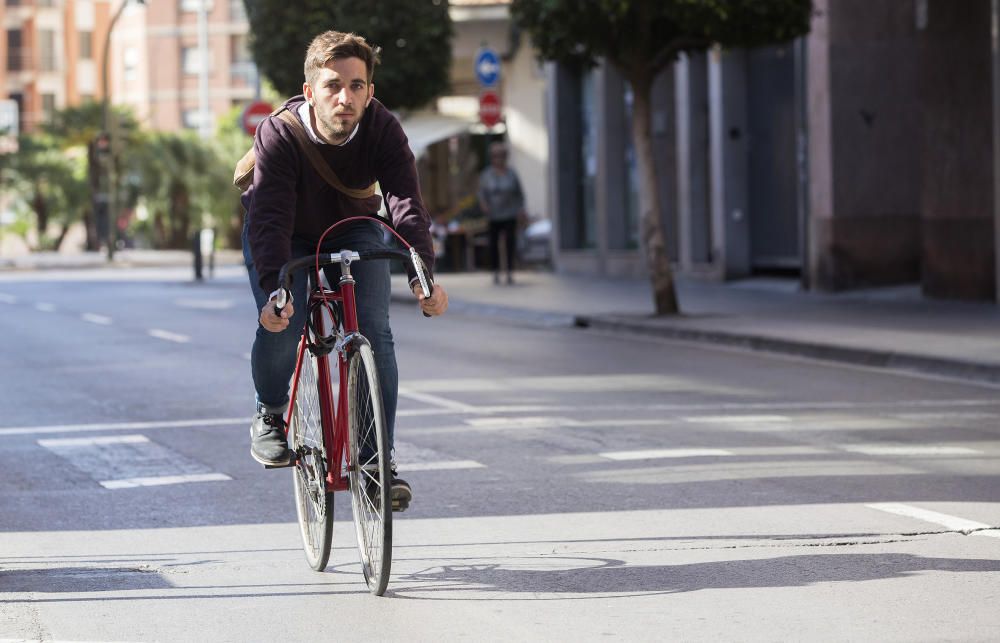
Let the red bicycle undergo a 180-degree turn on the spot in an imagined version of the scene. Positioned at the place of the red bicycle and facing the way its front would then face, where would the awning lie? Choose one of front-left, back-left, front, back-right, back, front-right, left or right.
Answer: front

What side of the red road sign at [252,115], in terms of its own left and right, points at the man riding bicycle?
front

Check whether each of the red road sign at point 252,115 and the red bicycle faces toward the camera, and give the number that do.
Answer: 2

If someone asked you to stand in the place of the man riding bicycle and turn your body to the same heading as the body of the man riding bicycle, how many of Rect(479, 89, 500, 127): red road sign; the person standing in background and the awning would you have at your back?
3

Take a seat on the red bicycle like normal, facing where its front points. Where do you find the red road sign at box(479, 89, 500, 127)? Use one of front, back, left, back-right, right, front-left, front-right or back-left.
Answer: back

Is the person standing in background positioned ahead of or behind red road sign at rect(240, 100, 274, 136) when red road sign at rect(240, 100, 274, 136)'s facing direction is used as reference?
ahead

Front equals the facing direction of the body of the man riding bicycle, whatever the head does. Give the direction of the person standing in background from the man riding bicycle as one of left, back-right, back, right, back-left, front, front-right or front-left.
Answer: back

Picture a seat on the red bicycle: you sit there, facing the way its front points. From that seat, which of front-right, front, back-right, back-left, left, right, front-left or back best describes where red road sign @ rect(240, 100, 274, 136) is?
back

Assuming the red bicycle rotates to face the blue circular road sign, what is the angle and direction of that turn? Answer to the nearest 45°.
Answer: approximately 180°

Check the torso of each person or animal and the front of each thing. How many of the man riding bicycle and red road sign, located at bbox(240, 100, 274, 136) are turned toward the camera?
2

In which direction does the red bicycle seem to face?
toward the camera
